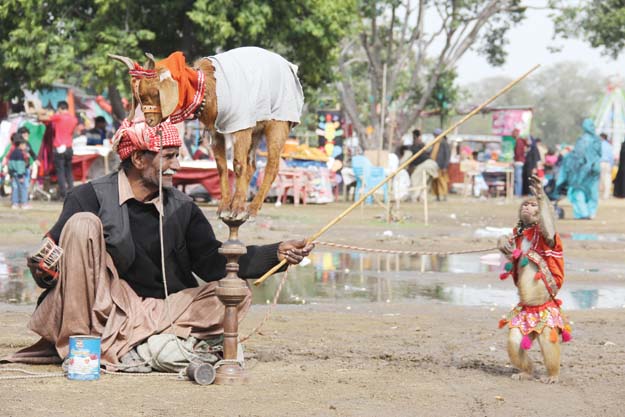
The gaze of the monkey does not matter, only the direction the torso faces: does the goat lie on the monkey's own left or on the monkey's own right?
on the monkey's own right

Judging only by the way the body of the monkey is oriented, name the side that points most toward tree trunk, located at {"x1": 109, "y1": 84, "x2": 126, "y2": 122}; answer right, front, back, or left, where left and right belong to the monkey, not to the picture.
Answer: right

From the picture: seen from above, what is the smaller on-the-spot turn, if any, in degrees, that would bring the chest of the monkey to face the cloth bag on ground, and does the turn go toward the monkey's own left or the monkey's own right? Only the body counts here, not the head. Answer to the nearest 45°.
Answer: approximately 45° to the monkey's own right

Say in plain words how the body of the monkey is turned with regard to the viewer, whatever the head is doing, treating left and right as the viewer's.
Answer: facing the viewer and to the left of the viewer

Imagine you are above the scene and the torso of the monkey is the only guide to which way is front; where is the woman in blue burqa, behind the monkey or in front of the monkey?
behind

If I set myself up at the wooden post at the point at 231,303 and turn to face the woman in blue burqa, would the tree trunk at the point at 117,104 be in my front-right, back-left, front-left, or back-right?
front-left

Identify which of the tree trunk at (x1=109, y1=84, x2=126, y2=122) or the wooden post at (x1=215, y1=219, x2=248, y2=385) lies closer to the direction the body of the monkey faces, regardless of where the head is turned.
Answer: the wooden post

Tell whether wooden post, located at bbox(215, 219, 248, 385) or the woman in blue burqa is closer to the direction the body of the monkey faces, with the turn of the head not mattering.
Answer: the wooden post

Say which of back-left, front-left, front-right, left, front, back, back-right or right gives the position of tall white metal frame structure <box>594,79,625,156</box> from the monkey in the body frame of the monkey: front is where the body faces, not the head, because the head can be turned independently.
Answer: back-right

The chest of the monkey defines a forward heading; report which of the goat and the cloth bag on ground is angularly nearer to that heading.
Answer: the cloth bag on ground
